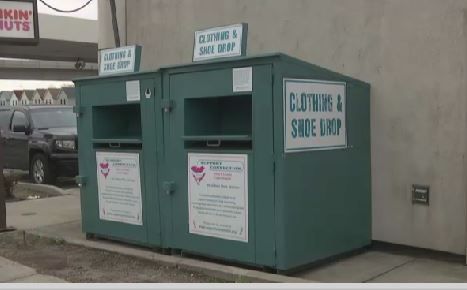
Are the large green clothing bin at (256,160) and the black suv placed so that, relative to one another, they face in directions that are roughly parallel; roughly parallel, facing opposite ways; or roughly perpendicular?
roughly perpendicular

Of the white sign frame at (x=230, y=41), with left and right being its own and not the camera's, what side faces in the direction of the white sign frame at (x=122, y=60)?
right

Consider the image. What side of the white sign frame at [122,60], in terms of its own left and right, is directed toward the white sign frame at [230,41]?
left

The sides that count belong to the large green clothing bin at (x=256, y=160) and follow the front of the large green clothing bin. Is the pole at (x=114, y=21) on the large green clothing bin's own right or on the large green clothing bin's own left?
on the large green clothing bin's own right

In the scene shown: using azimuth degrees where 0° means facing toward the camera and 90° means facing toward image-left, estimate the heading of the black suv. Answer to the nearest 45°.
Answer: approximately 315°

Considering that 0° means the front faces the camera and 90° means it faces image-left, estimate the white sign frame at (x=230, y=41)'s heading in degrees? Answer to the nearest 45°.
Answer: approximately 45°

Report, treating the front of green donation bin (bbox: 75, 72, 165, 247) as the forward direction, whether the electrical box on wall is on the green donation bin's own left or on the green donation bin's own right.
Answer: on the green donation bin's own left

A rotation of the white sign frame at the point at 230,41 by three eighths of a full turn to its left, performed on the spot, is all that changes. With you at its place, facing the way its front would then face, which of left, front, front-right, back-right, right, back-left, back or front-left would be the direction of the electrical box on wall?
front

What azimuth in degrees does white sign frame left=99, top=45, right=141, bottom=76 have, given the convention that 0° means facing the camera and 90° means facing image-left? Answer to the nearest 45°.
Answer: approximately 45°

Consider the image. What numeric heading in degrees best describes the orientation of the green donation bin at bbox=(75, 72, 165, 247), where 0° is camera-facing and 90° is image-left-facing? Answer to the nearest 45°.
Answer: approximately 45°
